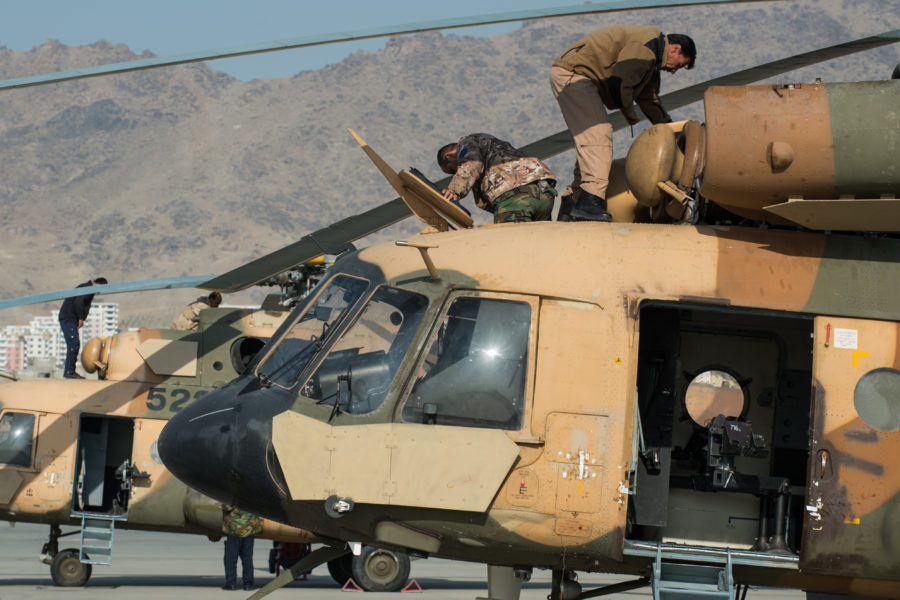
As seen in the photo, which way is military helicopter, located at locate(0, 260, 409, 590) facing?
to the viewer's left

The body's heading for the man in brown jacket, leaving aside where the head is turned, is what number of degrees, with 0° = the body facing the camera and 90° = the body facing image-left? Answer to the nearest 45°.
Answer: approximately 270°

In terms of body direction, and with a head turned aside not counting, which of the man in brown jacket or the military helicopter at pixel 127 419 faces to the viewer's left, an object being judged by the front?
the military helicopter

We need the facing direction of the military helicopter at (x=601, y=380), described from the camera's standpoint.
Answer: facing to the left of the viewer

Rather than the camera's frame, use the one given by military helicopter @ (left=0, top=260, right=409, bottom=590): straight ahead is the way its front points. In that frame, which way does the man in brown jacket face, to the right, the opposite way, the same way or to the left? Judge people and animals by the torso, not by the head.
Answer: the opposite way

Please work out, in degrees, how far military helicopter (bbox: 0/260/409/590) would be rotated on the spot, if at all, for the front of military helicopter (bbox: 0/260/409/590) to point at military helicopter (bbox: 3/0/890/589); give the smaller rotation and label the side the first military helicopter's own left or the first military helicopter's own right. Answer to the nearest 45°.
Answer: approximately 90° to the first military helicopter's own left

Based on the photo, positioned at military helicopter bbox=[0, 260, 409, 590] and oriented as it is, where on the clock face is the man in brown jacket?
The man in brown jacket is roughly at 8 o'clock from the military helicopter.

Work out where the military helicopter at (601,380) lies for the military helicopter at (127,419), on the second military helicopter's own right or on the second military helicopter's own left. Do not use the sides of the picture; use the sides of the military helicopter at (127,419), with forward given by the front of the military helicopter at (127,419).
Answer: on the second military helicopter's own left

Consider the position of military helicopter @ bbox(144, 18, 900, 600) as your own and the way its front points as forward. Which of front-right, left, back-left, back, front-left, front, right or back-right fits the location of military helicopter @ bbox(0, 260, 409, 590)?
front-right
